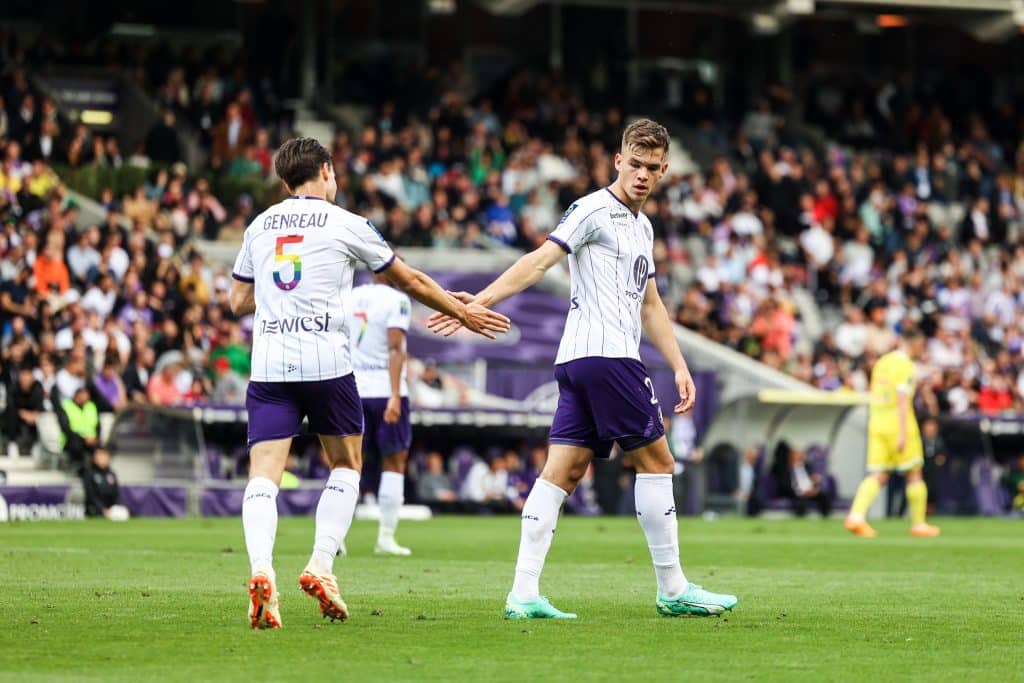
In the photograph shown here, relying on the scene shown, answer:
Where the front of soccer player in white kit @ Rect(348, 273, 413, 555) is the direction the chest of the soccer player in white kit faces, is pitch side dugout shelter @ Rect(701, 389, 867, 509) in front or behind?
in front

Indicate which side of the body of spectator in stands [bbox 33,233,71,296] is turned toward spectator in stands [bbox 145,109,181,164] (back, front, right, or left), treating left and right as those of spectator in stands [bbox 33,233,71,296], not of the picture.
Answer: back

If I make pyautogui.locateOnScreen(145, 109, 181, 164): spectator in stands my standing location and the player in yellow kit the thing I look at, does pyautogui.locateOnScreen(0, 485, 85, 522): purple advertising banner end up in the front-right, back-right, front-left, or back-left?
front-right

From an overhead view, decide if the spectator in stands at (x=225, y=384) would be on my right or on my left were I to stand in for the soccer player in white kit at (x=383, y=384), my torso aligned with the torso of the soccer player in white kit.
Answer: on my left

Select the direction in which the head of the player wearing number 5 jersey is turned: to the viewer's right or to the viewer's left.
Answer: to the viewer's right

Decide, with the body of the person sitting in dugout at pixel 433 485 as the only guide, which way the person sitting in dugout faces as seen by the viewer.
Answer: toward the camera

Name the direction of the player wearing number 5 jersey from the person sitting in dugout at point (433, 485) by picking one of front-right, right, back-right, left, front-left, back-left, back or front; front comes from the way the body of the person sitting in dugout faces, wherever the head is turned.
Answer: front

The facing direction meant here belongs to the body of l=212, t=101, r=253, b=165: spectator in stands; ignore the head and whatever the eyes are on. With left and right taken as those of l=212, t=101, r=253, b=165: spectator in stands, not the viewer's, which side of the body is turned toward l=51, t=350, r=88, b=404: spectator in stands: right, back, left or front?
front

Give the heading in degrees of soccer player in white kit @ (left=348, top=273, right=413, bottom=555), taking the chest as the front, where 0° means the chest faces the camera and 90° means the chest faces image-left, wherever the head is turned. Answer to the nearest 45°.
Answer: approximately 225°

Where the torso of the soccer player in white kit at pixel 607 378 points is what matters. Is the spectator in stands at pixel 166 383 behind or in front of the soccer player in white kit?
behind

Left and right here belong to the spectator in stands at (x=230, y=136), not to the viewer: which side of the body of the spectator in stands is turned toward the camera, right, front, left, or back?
front
